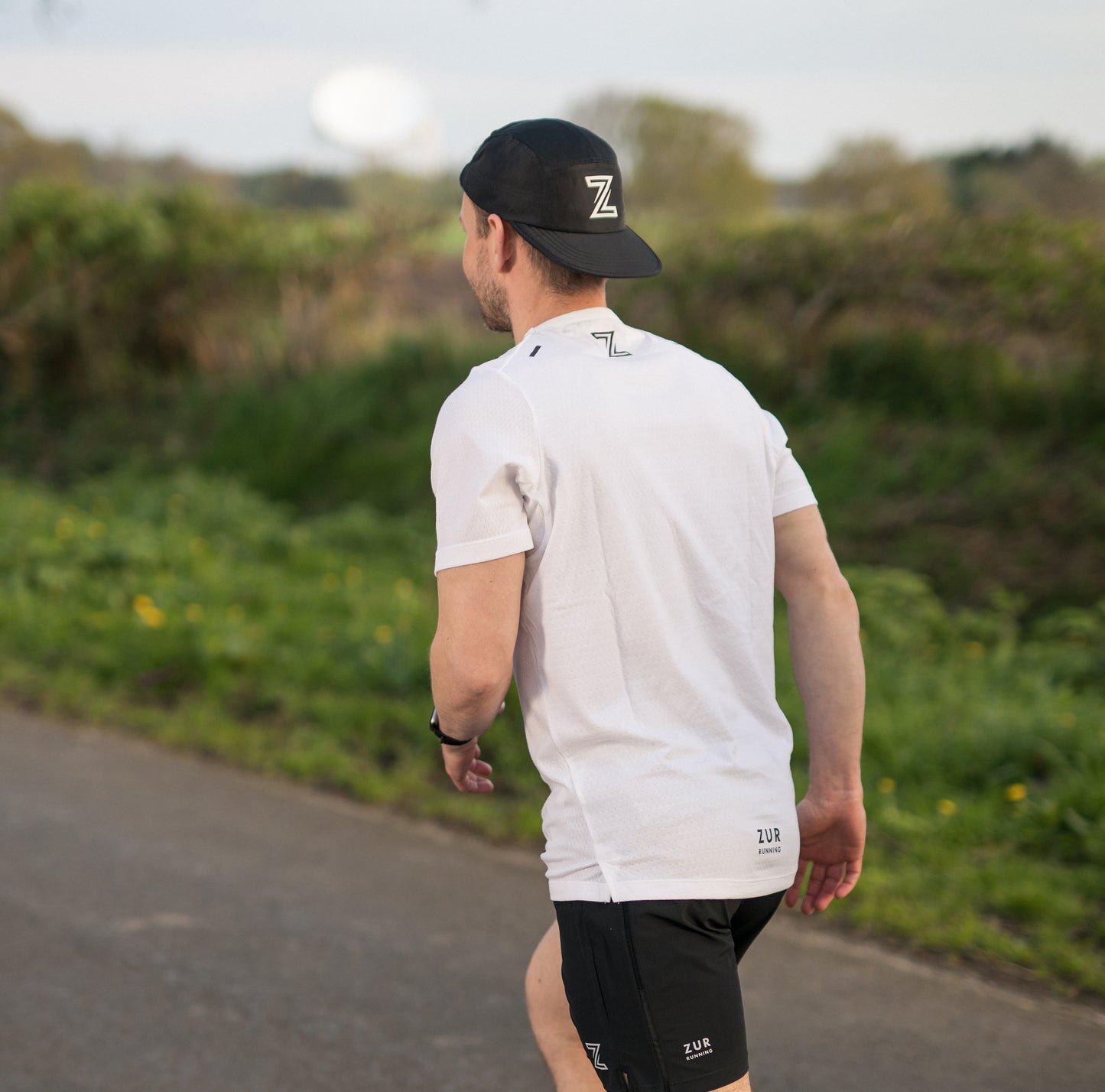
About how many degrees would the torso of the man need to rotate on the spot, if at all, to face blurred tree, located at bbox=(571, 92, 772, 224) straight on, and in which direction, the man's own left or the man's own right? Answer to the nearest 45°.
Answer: approximately 45° to the man's own right

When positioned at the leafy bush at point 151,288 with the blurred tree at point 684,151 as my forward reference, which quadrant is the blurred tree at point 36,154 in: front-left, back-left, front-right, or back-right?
front-left

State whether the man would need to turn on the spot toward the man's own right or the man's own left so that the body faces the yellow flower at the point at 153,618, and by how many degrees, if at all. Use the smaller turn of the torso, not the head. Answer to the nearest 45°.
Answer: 0° — they already face it

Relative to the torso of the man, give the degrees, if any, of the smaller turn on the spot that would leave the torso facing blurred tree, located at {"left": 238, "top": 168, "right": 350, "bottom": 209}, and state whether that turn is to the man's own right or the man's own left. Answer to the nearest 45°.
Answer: approximately 45° to the man's own right

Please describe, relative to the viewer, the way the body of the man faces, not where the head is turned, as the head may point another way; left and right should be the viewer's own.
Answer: facing away from the viewer and to the left of the viewer

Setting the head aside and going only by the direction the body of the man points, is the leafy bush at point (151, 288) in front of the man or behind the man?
in front

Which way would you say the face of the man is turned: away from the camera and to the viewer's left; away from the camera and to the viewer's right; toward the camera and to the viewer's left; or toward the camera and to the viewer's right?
away from the camera and to the viewer's left

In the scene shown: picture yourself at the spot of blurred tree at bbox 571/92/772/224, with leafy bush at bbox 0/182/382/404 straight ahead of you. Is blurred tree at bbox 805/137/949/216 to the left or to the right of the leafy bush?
left

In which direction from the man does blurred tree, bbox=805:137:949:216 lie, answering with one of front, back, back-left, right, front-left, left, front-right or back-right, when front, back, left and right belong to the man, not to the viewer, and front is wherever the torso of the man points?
front-right

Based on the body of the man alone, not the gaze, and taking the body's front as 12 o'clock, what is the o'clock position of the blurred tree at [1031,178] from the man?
The blurred tree is roughly at 2 o'clock from the man.
